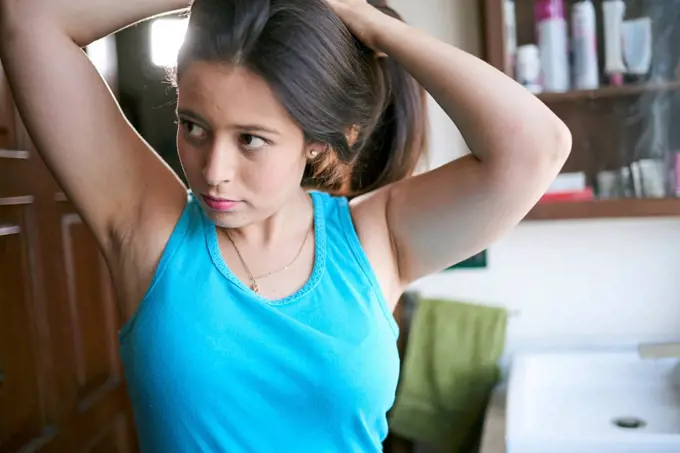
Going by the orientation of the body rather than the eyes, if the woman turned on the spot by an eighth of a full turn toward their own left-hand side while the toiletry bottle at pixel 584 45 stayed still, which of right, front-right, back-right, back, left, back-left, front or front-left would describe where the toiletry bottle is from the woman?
left

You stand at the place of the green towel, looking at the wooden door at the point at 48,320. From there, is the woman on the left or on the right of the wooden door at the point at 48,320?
left

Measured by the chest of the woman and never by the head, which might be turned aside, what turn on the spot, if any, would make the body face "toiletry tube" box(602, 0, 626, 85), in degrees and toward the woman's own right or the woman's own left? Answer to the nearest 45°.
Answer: approximately 135° to the woman's own left

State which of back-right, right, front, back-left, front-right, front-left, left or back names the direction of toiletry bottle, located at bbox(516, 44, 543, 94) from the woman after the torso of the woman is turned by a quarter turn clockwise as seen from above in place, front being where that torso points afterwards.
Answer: back-right

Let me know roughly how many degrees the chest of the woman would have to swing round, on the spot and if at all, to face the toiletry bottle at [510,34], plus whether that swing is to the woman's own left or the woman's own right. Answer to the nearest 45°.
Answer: approximately 135° to the woman's own left

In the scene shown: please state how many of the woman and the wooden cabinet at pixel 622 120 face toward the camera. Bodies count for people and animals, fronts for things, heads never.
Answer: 2

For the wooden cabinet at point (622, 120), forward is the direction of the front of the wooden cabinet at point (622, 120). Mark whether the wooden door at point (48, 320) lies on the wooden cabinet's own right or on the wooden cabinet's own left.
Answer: on the wooden cabinet's own right

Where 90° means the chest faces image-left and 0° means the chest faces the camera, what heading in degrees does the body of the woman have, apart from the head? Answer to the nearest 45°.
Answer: approximately 0°
